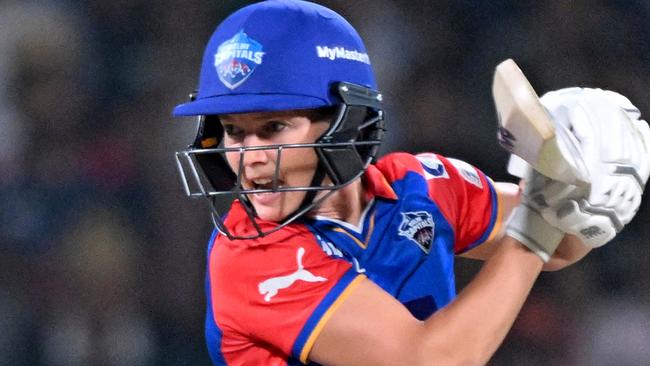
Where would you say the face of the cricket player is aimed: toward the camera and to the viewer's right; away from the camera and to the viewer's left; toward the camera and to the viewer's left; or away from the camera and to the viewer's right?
toward the camera and to the viewer's left

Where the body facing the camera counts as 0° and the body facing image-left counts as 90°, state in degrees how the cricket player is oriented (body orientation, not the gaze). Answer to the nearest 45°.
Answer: approximately 315°
